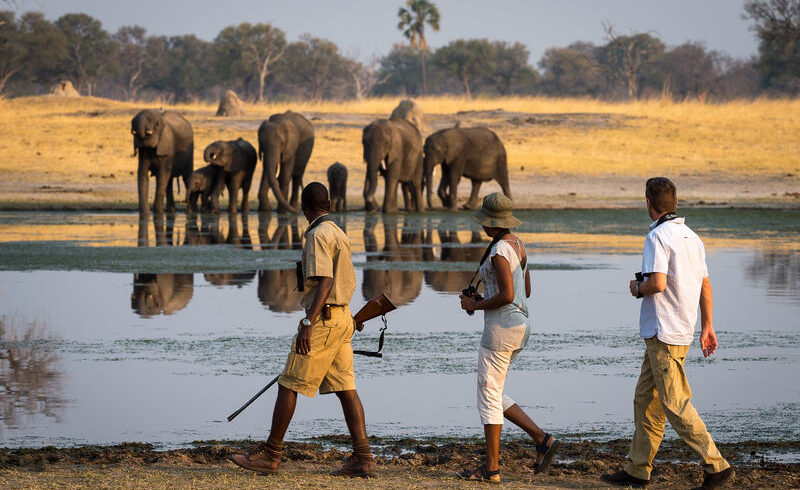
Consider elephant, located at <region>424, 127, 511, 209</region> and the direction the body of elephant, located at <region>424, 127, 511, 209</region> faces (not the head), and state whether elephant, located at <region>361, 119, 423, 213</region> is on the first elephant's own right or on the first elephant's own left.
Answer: on the first elephant's own left

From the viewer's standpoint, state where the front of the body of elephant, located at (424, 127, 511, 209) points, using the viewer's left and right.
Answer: facing to the left of the viewer

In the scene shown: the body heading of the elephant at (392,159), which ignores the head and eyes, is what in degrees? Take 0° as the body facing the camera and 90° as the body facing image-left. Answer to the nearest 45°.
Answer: approximately 45°

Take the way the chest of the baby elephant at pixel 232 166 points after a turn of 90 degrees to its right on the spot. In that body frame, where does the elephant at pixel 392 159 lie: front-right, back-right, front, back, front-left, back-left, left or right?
back-right

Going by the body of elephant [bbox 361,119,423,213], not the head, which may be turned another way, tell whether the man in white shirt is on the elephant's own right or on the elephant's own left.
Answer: on the elephant's own left

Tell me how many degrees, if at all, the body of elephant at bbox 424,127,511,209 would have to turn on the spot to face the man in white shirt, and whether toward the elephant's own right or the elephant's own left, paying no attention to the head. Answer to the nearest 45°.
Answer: approximately 90° to the elephant's own left

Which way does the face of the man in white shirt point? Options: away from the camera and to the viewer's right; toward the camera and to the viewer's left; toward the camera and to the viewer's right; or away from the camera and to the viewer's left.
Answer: away from the camera and to the viewer's left
